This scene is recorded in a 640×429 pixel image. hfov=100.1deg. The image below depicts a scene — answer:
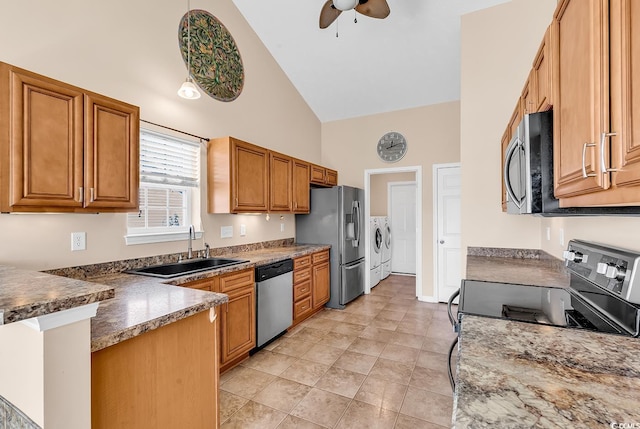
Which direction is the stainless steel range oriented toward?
to the viewer's left

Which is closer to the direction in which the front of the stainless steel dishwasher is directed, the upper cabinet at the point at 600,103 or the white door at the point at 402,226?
the upper cabinet

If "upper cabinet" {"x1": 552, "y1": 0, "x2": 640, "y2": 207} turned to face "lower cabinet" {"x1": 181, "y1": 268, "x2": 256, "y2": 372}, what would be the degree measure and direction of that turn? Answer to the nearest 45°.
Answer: approximately 45° to its right

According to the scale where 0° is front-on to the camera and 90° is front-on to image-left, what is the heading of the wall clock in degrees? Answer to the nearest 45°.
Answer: approximately 0°

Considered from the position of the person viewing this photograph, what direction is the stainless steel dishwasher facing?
facing the viewer and to the right of the viewer

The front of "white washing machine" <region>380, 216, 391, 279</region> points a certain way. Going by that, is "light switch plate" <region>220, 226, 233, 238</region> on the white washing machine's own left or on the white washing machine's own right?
on the white washing machine's own right

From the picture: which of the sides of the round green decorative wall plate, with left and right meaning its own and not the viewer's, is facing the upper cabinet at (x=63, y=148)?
right

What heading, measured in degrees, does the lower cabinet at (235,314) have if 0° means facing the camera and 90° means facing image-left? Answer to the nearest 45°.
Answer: approximately 315°
